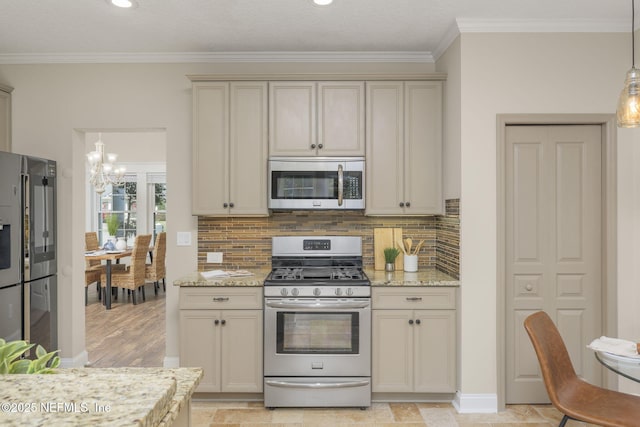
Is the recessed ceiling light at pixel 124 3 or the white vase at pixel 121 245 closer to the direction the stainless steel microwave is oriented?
the recessed ceiling light

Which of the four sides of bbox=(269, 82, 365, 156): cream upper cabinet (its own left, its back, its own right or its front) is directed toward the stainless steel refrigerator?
right

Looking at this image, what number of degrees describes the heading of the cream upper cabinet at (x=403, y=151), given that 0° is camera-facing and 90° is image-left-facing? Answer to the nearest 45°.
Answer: approximately 0°

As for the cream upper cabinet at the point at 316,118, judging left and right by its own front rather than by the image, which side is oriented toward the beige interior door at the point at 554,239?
left

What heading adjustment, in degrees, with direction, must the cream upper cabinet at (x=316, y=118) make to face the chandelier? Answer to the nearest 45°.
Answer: approximately 135° to its right
